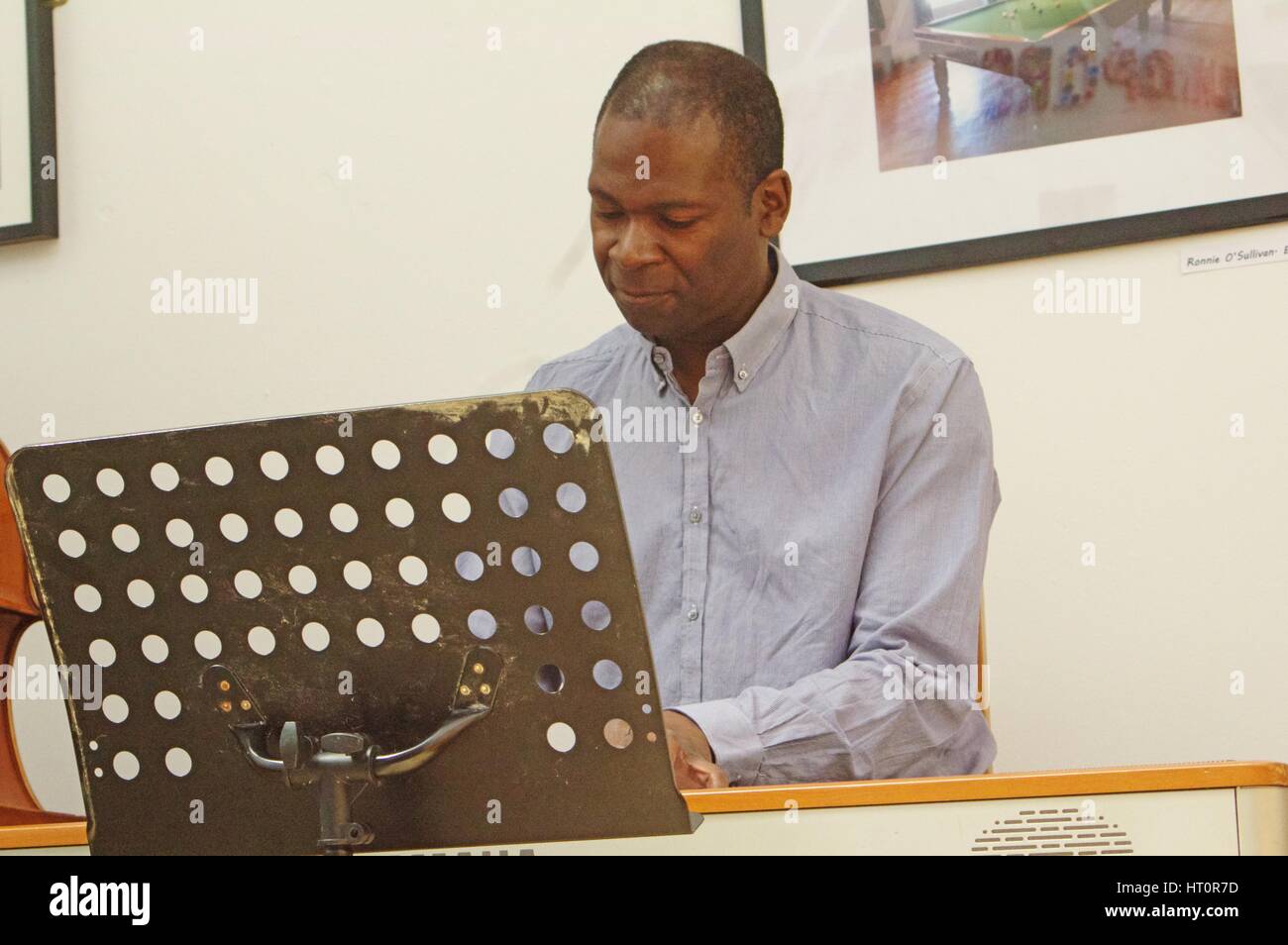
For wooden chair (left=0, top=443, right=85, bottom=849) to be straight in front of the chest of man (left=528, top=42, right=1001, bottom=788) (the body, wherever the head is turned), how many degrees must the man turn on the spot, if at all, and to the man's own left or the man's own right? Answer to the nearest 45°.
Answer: approximately 45° to the man's own right

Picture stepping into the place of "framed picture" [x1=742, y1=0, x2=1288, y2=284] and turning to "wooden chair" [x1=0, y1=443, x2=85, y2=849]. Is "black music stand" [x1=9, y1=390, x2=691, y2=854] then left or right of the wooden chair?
left

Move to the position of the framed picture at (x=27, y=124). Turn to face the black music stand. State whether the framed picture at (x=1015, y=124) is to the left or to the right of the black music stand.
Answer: left

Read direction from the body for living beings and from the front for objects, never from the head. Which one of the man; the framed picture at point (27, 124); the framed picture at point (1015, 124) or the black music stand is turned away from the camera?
the black music stand

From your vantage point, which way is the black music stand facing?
away from the camera

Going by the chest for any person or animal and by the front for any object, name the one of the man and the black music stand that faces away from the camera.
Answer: the black music stand
